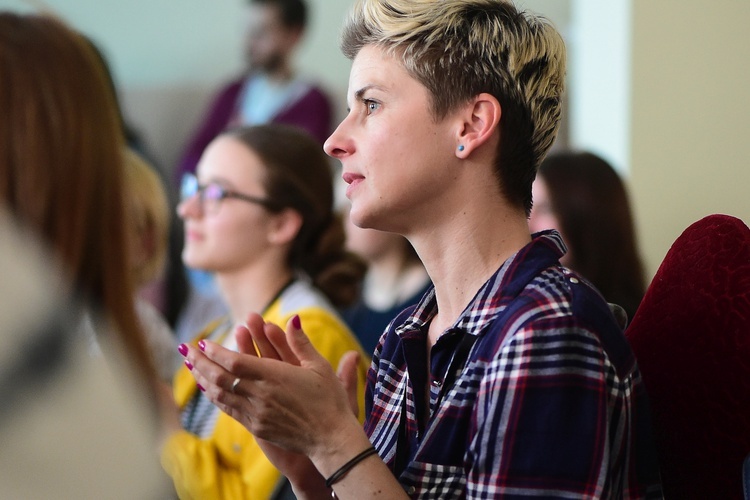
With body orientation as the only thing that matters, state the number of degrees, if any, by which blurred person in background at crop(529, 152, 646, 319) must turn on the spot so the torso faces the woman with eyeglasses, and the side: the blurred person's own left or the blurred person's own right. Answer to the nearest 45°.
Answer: approximately 45° to the blurred person's own left

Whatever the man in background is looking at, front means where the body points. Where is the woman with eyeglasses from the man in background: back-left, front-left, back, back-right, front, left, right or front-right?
front-left

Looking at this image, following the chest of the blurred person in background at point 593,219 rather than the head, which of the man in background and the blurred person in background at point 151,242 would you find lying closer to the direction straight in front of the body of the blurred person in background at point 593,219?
the blurred person in background

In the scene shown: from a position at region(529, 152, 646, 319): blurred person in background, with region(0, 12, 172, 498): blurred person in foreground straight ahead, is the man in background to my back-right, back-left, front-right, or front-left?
back-right

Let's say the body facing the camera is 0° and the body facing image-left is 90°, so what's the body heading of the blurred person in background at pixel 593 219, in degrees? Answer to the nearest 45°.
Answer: approximately 90°

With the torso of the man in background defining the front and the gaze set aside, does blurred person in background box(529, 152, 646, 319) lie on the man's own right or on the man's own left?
on the man's own left

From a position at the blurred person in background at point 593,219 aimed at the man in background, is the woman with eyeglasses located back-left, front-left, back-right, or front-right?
front-left

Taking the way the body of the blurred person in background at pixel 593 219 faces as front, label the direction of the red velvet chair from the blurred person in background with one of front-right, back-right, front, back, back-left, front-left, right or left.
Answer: left

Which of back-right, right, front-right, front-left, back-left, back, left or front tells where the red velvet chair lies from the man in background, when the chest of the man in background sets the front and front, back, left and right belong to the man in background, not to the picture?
front-left

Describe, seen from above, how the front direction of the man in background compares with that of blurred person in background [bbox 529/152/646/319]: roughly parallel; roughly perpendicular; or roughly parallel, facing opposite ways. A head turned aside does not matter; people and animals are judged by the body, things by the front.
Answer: roughly perpendicular

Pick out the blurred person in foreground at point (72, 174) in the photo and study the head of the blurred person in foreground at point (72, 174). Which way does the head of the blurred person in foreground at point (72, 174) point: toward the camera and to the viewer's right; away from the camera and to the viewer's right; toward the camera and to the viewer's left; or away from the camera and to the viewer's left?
away from the camera and to the viewer's left

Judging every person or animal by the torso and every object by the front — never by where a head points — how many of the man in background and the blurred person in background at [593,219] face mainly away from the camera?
0

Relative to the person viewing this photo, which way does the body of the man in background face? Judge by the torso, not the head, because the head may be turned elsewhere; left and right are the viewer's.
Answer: facing the viewer and to the left of the viewer
